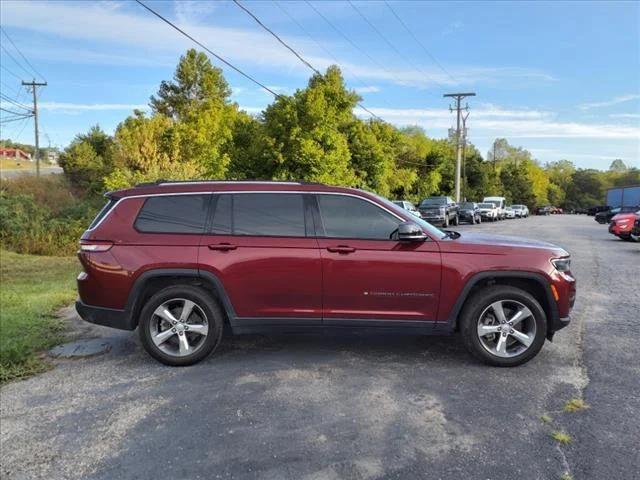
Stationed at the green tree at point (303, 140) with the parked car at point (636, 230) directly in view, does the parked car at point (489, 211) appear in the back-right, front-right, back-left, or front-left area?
front-left

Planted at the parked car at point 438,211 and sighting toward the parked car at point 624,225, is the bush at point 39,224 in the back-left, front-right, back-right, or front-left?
front-right

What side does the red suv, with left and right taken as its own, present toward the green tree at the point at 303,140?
left

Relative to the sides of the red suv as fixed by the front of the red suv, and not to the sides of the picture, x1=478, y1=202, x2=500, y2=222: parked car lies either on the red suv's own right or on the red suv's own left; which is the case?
on the red suv's own left

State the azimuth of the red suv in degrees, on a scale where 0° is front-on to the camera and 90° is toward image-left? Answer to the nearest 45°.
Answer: approximately 270°

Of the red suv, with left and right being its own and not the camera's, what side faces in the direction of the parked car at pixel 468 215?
left

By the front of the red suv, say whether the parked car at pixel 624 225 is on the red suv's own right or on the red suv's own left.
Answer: on the red suv's own left

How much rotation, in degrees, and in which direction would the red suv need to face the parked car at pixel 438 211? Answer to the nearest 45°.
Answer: approximately 90° to its left

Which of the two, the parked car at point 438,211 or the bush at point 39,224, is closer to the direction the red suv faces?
the parked car

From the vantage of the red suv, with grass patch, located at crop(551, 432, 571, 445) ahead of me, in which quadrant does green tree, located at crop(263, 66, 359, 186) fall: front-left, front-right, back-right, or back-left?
back-left
